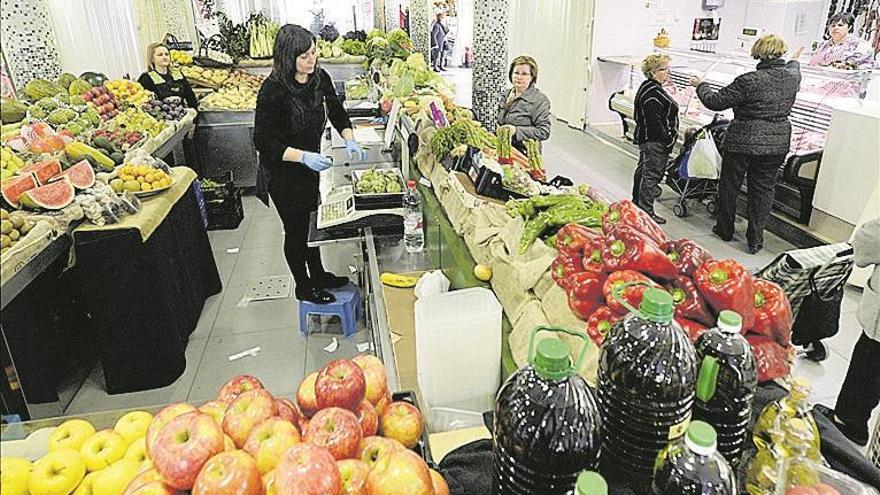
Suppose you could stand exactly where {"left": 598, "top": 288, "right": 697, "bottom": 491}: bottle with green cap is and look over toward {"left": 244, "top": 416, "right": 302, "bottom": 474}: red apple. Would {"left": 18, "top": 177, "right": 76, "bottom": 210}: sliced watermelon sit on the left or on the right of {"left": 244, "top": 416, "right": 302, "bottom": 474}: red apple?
right

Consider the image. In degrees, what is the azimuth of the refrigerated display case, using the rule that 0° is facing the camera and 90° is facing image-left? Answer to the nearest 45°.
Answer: approximately 45°
